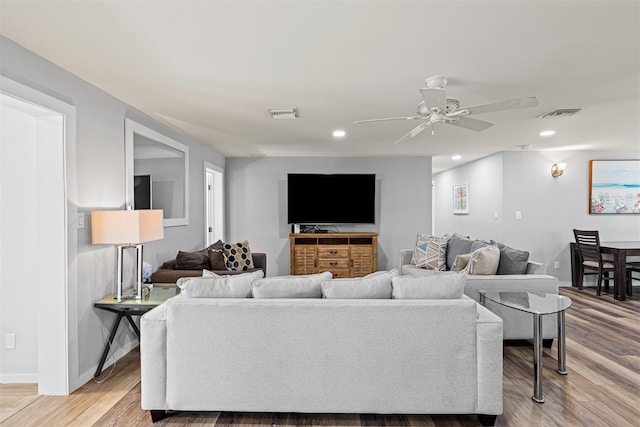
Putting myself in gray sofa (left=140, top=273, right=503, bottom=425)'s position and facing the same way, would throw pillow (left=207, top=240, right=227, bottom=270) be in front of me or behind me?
in front

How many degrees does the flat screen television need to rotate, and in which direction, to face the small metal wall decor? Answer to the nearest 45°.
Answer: approximately 90° to its left

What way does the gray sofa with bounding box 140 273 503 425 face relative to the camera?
away from the camera

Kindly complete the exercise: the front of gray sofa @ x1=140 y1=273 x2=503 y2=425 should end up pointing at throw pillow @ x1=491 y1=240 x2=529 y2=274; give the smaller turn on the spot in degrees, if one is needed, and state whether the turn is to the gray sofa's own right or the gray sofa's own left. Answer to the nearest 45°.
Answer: approximately 45° to the gray sofa's own right

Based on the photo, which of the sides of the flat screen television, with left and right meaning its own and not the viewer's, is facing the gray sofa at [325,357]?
front

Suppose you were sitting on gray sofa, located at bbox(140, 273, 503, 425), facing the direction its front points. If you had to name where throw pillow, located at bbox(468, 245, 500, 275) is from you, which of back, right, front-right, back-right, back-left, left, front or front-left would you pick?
front-right

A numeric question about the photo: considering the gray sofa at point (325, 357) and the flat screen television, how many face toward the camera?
1

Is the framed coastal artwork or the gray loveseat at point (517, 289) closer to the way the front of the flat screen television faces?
the gray loveseat

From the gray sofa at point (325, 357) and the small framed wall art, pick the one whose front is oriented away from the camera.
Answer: the gray sofa

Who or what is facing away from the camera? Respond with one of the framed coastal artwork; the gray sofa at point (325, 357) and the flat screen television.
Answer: the gray sofa

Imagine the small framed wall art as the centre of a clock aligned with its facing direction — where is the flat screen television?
The flat screen television is roughly at 12 o'clock from the small framed wall art.
